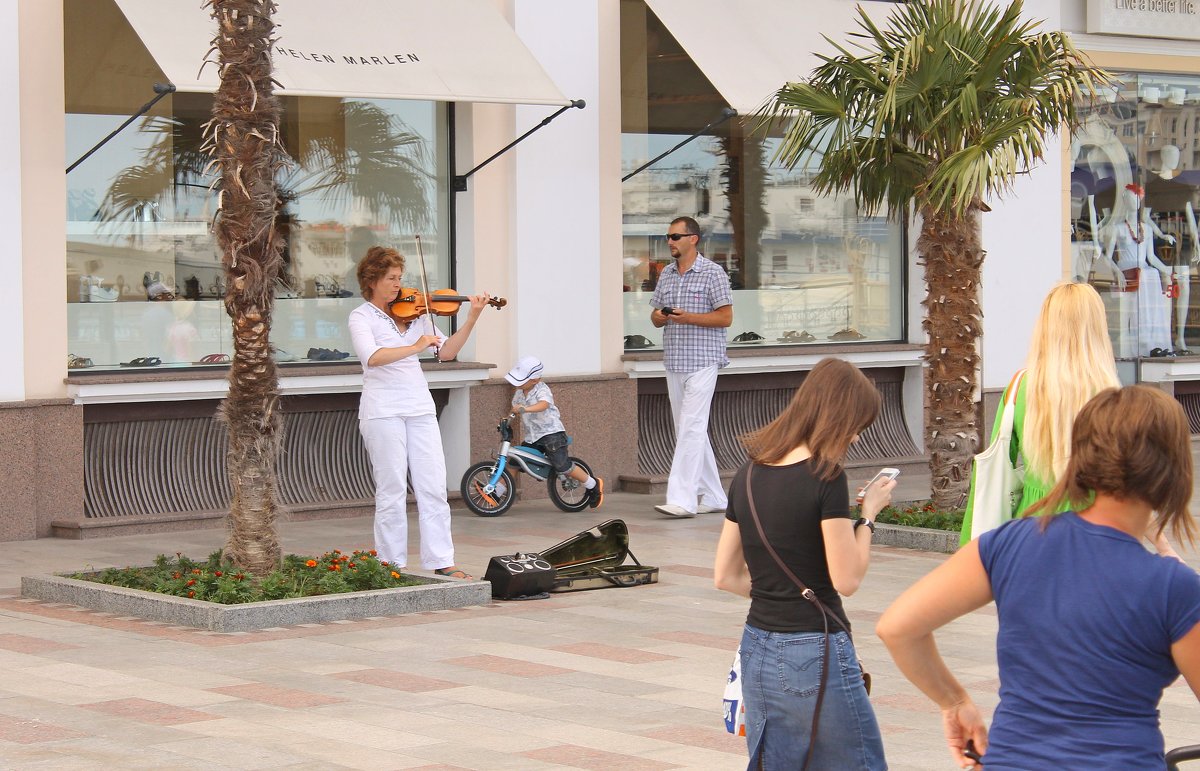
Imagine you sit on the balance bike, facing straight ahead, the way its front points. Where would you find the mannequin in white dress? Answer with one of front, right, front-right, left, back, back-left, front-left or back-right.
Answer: back-right

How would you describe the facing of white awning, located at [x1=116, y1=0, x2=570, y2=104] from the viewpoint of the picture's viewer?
facing the viewer and to the right of the viewer

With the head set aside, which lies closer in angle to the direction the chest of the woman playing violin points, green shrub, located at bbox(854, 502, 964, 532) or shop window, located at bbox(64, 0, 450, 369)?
the green shrub

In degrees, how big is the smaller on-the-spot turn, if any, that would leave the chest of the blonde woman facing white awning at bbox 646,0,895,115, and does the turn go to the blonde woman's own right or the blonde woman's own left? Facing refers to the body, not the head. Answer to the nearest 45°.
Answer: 0° — they already face it

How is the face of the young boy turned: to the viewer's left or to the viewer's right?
to the viewer's left

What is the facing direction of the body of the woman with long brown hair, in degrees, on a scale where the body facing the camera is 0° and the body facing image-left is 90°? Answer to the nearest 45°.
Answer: approximately 225°

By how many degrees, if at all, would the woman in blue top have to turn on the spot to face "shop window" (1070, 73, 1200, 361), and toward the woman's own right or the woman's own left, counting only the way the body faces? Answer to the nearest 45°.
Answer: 0° — they already face it

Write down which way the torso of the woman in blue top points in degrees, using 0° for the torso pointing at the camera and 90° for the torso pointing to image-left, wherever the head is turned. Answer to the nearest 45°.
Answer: approximately 180°

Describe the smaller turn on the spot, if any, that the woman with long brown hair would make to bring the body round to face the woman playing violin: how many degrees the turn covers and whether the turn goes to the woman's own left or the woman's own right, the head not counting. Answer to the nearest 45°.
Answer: approximately 90° to the woman's own left

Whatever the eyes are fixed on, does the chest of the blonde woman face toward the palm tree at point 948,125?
yes

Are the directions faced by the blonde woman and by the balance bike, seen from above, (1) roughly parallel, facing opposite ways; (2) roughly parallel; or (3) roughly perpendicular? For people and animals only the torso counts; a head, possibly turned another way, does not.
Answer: roughly perpendicular

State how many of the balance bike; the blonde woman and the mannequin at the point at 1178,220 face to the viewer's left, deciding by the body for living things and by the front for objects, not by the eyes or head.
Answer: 1

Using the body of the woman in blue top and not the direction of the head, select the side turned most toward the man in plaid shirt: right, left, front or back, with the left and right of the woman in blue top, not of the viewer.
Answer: front

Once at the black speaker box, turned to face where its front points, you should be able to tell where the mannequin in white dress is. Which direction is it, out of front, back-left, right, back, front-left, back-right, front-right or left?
left

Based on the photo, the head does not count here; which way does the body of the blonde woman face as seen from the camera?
away from the camera

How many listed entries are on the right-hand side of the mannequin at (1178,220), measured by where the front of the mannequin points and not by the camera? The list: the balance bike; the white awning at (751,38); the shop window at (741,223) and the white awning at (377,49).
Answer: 4

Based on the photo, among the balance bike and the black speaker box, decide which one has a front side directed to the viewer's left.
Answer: the balance bike
